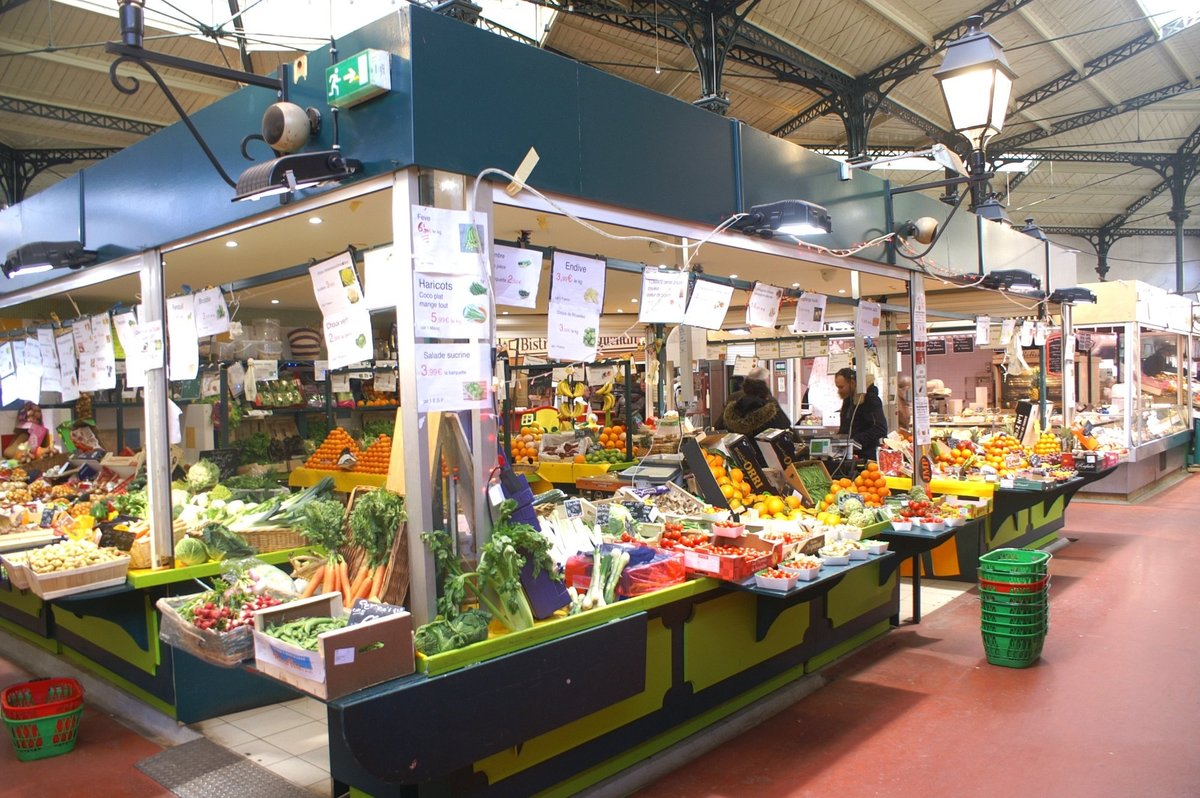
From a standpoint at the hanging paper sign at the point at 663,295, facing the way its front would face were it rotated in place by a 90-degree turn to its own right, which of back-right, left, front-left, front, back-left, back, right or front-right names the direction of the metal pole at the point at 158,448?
front

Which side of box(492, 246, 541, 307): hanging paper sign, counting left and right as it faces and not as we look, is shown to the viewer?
front

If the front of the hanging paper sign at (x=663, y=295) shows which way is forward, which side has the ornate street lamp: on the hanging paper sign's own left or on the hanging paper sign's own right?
on the hanging paper sign's own left

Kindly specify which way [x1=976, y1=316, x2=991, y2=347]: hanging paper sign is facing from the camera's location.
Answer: facing the viewer

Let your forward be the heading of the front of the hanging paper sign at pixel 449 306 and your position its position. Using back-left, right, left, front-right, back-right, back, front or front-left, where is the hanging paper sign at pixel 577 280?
back-left

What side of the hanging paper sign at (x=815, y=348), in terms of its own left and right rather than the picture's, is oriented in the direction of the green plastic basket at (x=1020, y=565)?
front

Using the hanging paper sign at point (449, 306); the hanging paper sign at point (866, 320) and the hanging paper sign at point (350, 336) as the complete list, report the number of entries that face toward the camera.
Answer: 3

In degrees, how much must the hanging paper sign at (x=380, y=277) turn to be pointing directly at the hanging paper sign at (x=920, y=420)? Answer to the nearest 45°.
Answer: approximately 135° to its left

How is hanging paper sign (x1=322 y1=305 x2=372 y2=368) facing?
toward the camera

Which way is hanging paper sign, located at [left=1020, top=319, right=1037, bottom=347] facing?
toward the camera

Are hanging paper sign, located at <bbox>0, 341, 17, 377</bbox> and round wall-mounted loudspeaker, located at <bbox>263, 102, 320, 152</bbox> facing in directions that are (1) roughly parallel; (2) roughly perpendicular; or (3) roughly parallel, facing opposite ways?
roughly parallel

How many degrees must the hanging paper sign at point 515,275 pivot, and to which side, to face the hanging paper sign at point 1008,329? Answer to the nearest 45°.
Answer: approximately 135° to its left

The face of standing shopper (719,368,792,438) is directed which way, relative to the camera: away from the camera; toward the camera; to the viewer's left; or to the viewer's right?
away from the camera

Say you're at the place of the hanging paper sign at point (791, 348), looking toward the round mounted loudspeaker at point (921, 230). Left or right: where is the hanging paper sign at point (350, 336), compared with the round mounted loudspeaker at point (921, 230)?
right

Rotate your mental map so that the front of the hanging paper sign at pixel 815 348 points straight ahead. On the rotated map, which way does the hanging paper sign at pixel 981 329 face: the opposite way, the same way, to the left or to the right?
the same way
